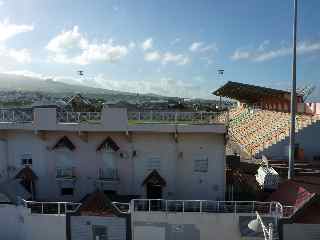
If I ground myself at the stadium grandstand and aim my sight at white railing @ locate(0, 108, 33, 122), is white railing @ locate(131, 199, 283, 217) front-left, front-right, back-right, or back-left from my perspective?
front-left

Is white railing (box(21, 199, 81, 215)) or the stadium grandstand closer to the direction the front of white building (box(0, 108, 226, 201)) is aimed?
the white railing

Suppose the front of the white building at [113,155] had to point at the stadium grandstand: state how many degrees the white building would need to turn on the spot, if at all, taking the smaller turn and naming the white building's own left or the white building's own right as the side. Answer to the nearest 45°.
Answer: approximately 135° to the white building's own left

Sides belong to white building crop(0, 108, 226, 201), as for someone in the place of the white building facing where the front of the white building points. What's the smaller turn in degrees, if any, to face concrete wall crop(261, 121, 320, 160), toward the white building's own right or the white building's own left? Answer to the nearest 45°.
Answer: approximately 135° to the white building's own left

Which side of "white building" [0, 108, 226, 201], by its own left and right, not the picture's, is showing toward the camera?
front
